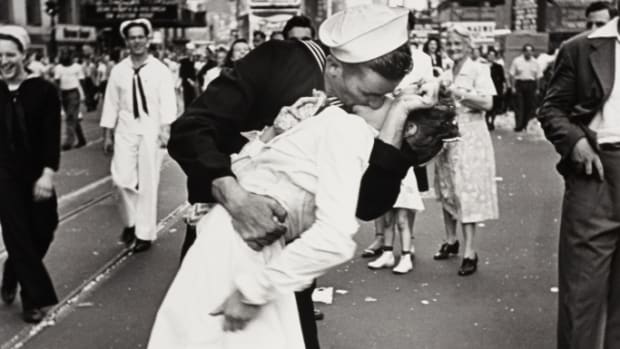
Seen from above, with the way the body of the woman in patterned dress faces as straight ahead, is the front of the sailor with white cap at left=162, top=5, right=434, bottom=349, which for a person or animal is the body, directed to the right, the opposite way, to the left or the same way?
to the left

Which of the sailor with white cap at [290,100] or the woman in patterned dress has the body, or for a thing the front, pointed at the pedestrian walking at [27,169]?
the woman in patterned dress

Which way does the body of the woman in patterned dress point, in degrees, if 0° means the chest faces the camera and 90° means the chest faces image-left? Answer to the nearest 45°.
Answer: approximately 45°

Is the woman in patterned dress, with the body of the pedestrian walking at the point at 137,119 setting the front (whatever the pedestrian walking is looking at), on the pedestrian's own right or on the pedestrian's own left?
on the pedestrian's own left

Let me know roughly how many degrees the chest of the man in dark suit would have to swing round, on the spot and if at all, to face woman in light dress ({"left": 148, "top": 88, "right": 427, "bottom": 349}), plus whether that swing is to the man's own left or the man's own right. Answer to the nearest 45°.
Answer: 0° — they already face them
